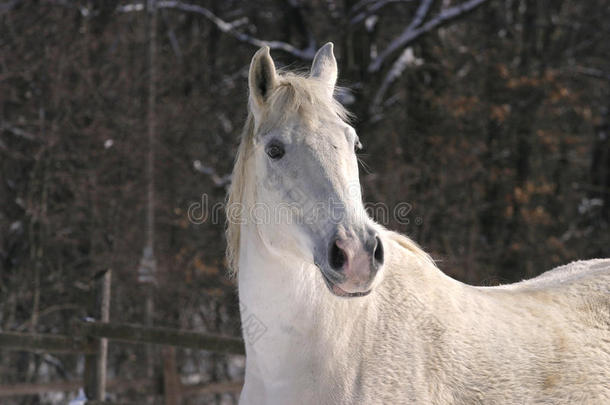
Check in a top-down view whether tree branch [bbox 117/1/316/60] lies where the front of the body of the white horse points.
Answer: no

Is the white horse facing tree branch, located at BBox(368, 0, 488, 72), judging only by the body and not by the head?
no

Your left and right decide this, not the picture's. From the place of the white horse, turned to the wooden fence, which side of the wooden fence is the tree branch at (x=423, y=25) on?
right

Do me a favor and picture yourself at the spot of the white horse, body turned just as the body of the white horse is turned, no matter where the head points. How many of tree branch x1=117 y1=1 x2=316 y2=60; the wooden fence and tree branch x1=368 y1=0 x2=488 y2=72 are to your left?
0

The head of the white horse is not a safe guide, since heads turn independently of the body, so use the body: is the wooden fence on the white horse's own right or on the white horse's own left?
on the white horse's own right

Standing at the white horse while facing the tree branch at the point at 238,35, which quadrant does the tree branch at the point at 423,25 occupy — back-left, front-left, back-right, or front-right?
front-right

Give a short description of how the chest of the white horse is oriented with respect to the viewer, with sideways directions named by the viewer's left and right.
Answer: facing the viewer and to the left of the viewer
